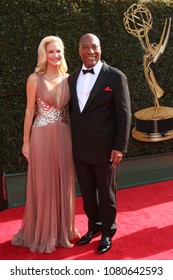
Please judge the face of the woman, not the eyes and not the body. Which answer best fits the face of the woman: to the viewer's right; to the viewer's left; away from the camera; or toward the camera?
toward the camera

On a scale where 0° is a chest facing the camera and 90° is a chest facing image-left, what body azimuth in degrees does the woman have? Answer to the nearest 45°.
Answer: approximately 315°

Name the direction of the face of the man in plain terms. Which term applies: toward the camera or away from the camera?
toward the camera

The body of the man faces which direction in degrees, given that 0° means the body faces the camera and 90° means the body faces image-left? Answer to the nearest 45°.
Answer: approximately 45°

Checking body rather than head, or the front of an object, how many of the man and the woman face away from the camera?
0
